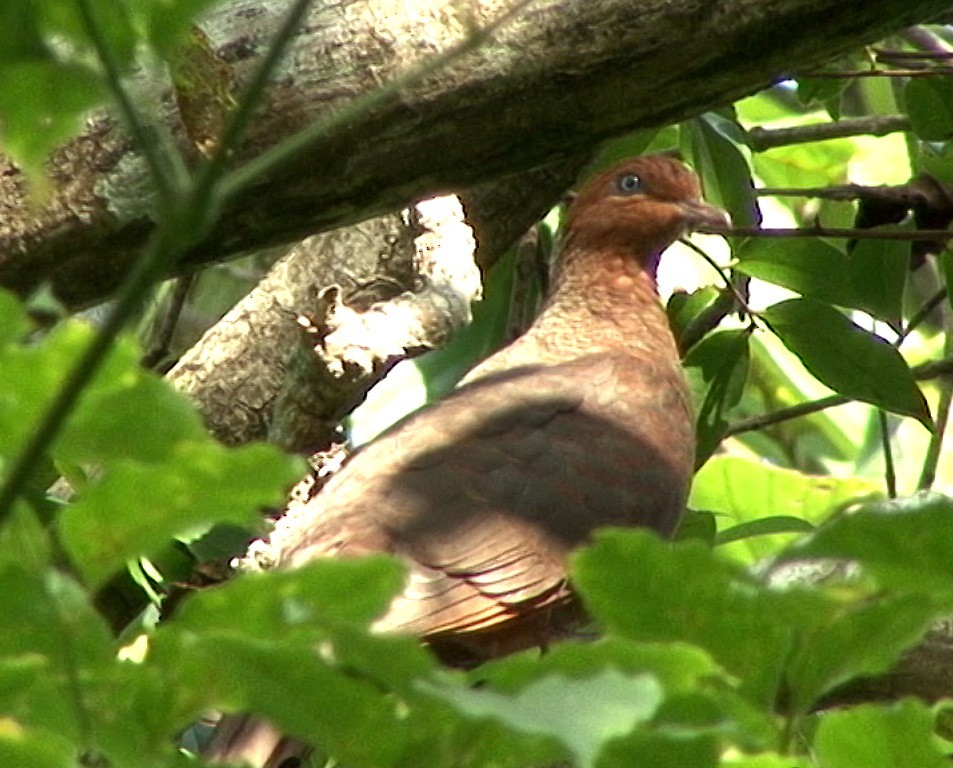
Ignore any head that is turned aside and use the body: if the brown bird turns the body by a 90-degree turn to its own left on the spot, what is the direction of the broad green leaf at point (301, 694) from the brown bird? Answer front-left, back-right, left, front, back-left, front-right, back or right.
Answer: back

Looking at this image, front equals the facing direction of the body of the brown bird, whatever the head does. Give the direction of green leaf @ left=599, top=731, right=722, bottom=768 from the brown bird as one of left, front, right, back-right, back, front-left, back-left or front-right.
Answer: right

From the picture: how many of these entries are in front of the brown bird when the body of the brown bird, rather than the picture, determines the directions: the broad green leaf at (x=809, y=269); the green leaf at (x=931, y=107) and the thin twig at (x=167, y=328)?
2

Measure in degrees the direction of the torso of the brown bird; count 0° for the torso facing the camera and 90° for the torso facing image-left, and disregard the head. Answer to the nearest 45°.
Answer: approximately 270°

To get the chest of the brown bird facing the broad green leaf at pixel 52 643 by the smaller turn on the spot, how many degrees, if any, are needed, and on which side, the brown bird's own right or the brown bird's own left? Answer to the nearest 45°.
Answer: approximately 90° to the brown bird's own right

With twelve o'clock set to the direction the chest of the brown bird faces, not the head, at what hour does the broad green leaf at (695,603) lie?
The broad green leaf is roughly at 3 o'clock from the brown bird.

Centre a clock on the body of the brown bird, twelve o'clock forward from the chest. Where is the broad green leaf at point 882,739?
The broad green leaf is roughly at 3 o'clock from the brown bird.

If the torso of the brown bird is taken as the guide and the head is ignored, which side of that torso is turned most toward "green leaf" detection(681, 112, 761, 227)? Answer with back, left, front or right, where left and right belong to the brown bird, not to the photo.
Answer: front

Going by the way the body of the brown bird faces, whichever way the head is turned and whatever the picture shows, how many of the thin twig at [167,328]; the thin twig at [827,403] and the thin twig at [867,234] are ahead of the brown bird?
2

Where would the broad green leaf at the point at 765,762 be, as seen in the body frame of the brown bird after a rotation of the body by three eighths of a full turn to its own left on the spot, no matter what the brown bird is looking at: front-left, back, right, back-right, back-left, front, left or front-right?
back-left

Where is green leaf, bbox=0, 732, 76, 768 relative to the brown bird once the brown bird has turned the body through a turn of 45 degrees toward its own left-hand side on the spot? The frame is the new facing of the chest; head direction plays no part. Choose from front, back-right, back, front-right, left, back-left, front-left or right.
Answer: back-right
